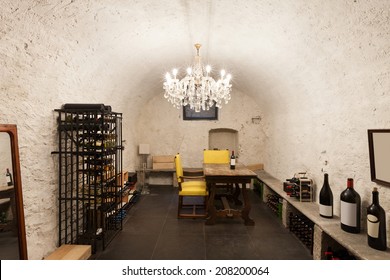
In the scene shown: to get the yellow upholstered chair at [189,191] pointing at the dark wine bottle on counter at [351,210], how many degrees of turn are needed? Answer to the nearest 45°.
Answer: approximately 45° to its right

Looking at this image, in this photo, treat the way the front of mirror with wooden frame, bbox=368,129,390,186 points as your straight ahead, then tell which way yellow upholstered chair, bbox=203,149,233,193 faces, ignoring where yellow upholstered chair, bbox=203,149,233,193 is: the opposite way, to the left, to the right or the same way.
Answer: to the left

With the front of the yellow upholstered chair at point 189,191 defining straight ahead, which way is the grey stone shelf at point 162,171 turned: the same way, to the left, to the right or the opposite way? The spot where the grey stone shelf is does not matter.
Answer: to the right

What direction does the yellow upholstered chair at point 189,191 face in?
to the viewer's right

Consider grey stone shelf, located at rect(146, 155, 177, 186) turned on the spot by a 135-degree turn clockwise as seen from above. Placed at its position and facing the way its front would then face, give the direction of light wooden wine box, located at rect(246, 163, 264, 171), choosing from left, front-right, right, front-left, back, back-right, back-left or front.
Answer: back-right

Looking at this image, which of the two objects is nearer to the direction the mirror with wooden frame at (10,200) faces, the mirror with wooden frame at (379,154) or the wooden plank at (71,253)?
the mirror with wooden frame

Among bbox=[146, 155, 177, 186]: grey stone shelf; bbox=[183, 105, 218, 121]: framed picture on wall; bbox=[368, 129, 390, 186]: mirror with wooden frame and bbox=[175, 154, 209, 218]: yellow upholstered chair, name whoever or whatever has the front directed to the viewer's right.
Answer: the yellow upholstered chair

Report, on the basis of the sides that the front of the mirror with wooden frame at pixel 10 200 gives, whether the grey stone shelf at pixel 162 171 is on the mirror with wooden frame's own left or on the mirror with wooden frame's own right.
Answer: on the mirror with wooden frame's own left

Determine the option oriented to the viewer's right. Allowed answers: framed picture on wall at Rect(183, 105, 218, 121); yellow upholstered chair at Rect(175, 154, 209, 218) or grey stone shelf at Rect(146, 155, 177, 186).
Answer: the yellow upholstered chair

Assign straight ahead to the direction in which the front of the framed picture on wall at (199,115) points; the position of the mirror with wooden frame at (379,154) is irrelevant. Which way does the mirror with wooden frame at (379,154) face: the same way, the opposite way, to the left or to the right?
to the right

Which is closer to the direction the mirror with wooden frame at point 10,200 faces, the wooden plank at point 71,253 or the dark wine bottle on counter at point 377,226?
the dark wine bottle on counter

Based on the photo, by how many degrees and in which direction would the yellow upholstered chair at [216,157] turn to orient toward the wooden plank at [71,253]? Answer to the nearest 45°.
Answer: approximately 45° to its right

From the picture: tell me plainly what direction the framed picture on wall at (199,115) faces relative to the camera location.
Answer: facing the viewer

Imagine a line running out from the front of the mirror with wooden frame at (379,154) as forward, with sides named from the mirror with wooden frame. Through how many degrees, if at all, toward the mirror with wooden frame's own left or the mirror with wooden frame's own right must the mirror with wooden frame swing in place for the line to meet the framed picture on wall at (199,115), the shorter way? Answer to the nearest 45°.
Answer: approximately 90° to the mirror with wooden frame's own right

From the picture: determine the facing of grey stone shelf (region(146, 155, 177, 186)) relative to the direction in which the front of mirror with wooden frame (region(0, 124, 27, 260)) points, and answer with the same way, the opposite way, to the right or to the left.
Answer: to the right

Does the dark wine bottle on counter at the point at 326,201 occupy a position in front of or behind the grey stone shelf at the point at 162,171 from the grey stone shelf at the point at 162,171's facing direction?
in front

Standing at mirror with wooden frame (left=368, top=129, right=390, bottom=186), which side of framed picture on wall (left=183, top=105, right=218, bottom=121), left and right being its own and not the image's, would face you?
front

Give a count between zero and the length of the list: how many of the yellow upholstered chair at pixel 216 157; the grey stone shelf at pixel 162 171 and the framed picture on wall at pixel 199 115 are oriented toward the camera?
3

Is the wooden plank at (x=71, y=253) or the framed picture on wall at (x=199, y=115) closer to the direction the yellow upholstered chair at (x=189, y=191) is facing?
the framed picture on wall

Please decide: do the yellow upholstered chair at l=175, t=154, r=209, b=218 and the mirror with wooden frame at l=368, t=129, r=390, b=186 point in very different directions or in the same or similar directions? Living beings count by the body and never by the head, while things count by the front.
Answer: very different directions
